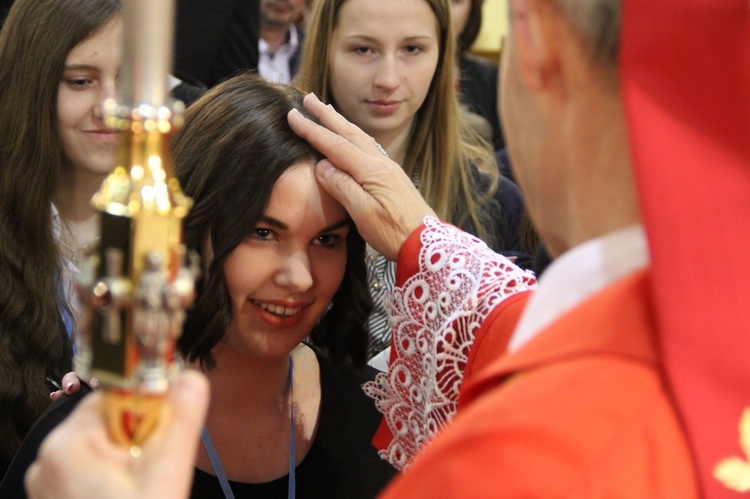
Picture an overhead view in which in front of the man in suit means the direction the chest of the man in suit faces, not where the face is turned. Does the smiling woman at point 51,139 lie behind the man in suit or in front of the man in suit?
in front

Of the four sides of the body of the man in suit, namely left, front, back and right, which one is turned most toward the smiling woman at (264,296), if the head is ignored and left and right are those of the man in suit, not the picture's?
front

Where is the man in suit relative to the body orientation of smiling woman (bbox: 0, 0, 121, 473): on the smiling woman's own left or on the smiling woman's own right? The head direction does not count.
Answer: on the smiling woman's own left

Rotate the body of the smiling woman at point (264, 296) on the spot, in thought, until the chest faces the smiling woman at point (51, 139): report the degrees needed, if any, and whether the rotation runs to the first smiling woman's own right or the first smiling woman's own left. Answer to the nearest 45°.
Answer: approximately 135° to the first smiling woman's own right

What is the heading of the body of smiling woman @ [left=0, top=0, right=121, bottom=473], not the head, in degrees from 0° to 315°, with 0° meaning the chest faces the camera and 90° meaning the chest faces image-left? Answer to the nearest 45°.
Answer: approximately 315°

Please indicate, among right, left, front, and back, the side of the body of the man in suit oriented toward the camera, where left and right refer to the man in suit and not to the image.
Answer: front

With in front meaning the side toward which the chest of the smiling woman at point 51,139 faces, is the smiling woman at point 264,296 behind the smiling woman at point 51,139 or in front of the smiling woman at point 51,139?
in front

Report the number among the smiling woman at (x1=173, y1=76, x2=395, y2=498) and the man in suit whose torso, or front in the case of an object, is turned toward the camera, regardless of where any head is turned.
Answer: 2

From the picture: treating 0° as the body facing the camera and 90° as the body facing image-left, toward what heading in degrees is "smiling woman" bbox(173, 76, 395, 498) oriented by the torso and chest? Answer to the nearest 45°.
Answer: approximately 0°
